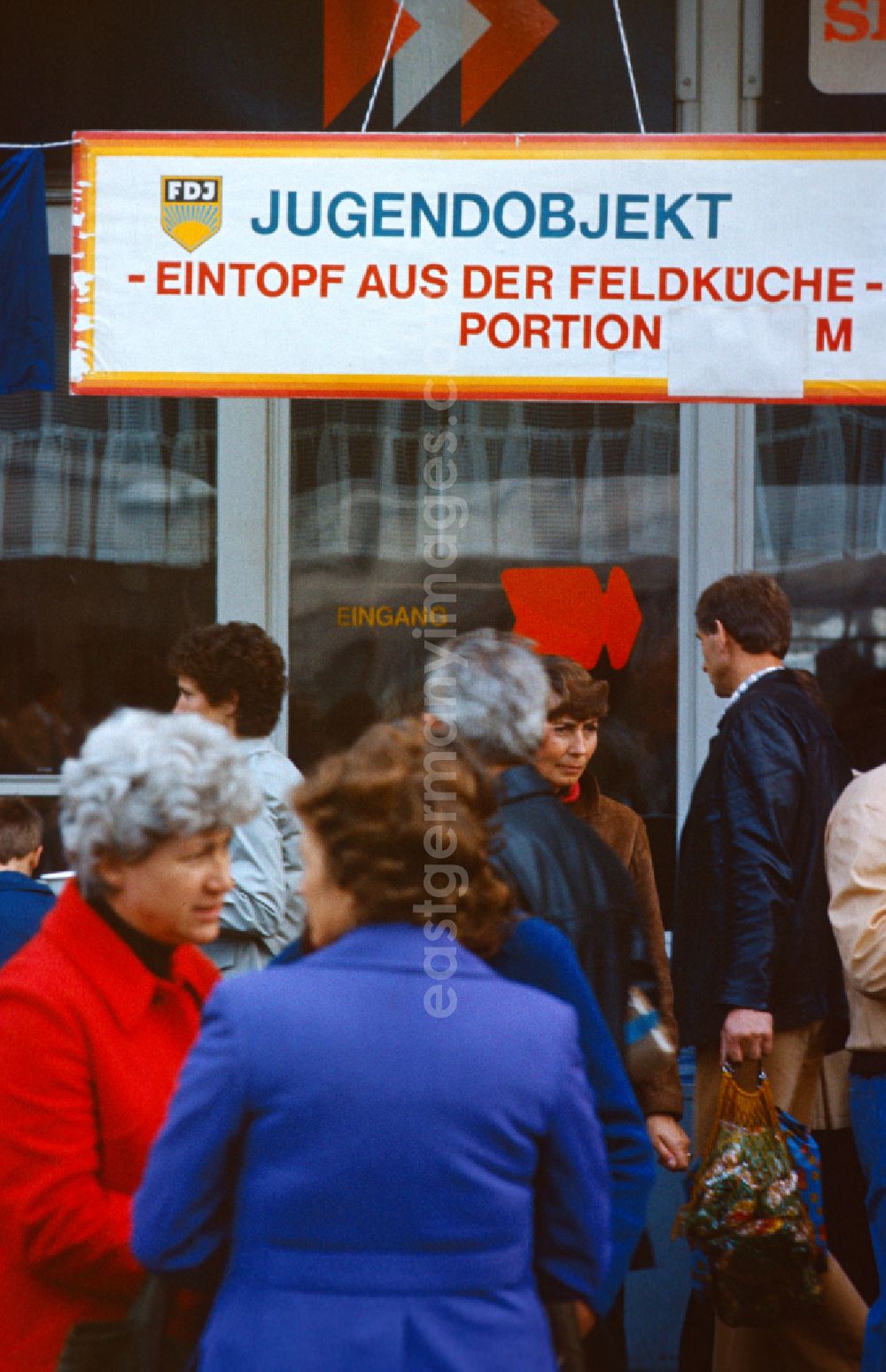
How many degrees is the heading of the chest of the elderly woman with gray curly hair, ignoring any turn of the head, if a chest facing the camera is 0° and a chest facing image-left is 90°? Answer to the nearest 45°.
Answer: approximately 315°

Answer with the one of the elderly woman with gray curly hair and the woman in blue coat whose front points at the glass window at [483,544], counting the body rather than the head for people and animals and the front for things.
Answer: the woman in blue coat

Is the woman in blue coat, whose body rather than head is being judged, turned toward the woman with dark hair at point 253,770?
yes

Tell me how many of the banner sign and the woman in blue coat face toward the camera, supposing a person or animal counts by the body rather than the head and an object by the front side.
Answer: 1

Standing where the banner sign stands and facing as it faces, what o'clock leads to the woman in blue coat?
The woman in blue coat is roughly at 12 o'clock from the banner sign.

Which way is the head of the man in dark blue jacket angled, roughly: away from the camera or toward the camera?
away from the camera

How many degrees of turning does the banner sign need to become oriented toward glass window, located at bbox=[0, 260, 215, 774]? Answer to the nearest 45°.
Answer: approximately 135° to its right

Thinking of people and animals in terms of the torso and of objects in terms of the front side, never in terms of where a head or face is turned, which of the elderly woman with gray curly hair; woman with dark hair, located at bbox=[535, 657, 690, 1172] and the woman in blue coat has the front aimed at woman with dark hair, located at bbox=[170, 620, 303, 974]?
the woman in blue coat

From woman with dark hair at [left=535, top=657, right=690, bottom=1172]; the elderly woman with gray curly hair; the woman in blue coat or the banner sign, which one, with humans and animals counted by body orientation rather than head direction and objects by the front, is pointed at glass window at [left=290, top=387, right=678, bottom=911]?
the woman in blue coat

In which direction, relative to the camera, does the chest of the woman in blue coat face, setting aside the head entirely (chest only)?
away from the camera

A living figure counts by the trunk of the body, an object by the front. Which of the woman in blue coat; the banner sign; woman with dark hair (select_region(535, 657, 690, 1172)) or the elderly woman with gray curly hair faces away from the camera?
the woman in blue coat

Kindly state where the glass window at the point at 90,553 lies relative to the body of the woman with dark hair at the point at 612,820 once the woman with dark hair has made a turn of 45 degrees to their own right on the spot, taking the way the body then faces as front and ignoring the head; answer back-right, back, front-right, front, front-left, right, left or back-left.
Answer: right

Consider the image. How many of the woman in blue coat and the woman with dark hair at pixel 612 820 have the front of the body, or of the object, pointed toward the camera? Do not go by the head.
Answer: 1
